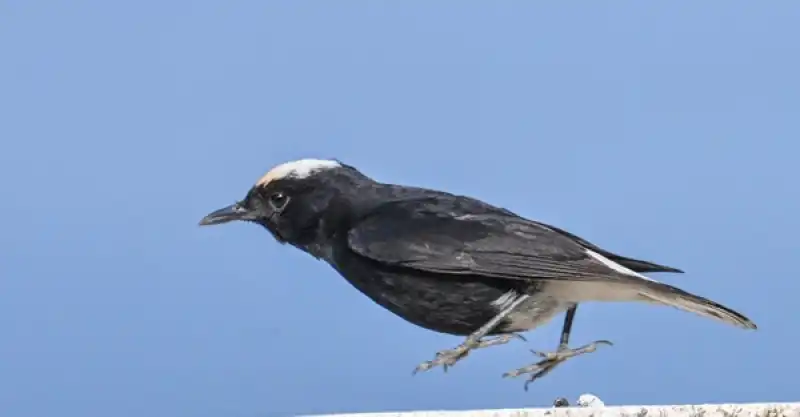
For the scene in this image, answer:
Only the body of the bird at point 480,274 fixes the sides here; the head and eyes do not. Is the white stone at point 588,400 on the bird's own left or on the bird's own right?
on the bird's own left

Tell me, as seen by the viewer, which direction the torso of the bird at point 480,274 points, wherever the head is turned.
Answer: to the viewer's left
